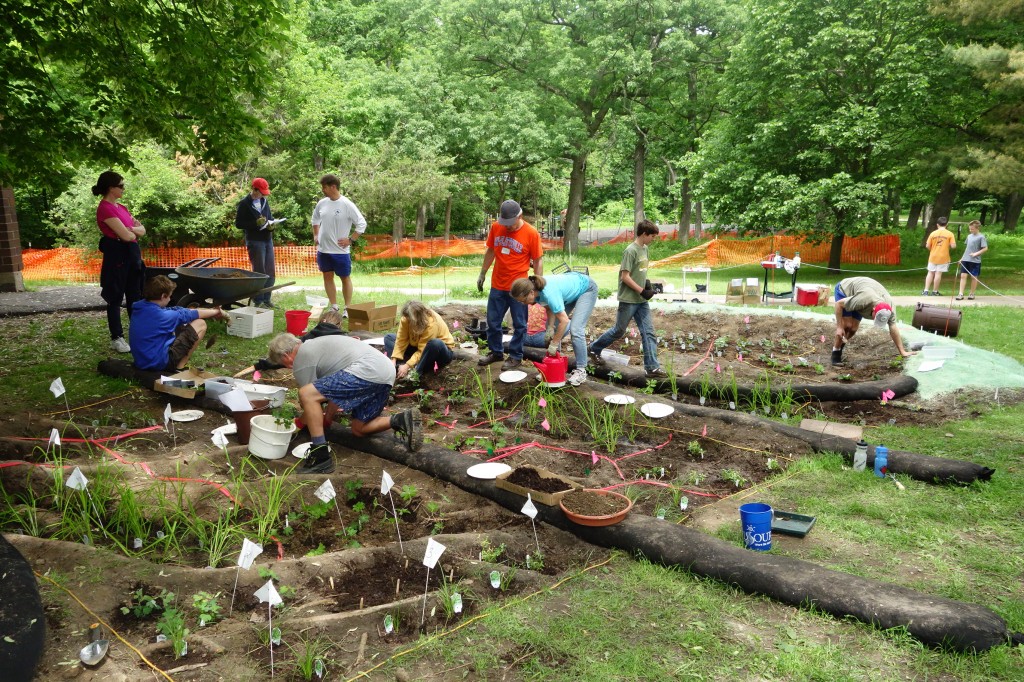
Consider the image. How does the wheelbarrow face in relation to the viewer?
to the viewer's left

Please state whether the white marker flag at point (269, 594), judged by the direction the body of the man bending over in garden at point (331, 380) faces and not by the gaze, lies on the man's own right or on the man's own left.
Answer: on the man's own left

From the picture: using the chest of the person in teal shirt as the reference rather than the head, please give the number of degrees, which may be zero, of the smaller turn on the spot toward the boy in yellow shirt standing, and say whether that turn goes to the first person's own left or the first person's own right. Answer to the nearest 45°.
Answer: approximately 135° to the first person's own right

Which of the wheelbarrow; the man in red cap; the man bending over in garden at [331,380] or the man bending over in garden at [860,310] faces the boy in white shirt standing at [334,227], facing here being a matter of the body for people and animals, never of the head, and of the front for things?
the man in red cap

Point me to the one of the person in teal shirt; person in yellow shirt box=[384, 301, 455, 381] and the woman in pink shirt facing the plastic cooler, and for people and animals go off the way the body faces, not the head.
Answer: the woman in pink shirt

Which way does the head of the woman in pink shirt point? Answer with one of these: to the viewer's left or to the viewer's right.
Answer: to the viewer's right

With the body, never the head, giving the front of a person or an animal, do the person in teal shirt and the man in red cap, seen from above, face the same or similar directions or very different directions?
very different directions

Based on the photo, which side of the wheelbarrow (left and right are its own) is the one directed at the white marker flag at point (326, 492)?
left

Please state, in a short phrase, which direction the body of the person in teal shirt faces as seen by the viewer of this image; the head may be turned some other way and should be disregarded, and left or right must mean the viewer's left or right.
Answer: facing to the left of the viewer

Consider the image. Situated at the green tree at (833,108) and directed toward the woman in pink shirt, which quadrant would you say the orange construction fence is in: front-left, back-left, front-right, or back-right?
front-right

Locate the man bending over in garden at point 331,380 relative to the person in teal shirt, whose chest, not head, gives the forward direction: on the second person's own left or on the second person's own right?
on the second person's own left

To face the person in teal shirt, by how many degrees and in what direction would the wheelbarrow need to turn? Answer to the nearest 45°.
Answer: approximately 135° to its left

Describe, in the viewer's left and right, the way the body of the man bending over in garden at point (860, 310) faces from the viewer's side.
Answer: facing the viewer and to the right of the viewer

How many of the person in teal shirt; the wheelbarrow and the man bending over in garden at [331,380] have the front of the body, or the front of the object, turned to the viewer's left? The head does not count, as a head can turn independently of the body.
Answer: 3

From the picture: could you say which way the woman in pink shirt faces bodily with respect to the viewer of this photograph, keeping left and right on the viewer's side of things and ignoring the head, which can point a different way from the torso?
facing to the right of the viewer

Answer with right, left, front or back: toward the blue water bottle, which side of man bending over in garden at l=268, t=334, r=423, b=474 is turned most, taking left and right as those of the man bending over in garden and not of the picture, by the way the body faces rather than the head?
back
